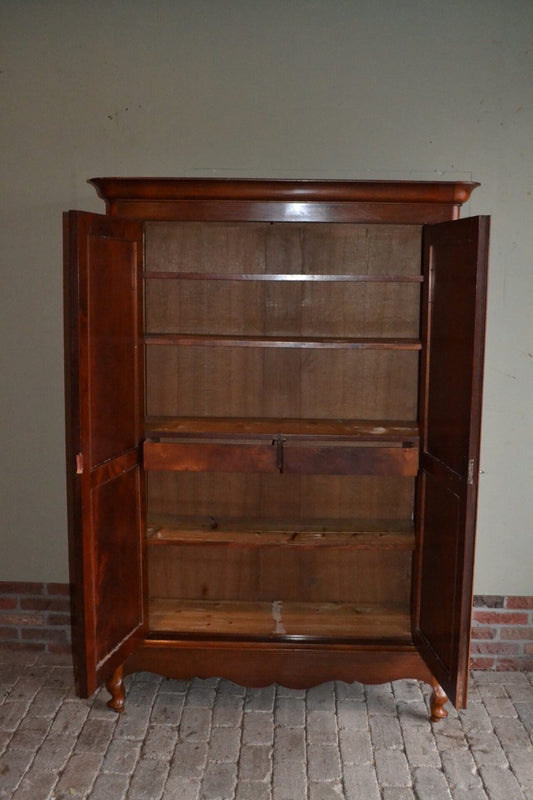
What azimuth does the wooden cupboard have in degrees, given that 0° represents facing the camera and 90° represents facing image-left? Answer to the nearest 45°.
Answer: approximately 0°
